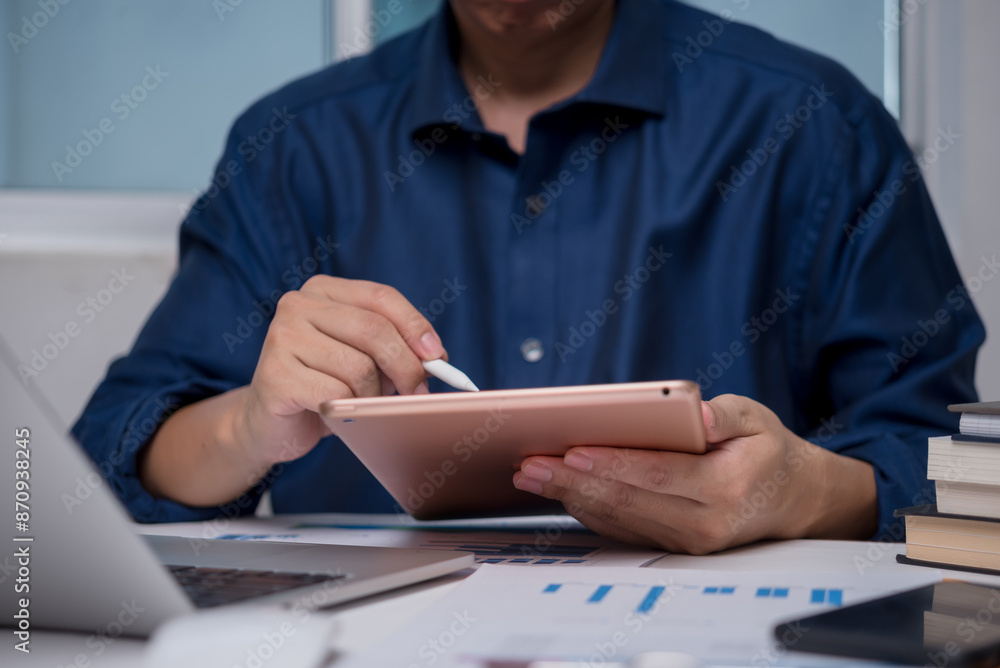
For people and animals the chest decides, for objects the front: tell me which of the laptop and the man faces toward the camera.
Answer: the man

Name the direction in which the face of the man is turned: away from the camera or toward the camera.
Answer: toward the camera

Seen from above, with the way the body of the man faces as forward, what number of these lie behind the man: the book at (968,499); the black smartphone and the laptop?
0

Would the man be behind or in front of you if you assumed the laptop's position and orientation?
in front

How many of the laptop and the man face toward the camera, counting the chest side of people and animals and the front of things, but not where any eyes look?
1

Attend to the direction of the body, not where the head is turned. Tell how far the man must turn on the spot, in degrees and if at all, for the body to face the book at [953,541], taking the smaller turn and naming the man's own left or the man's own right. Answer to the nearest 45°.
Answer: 0° — they already face it

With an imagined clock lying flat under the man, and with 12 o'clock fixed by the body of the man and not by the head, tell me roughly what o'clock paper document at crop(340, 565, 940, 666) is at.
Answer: The paper document is roughly at 12 o'clock from the man.

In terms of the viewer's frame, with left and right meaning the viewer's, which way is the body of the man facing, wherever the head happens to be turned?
facing the viewer

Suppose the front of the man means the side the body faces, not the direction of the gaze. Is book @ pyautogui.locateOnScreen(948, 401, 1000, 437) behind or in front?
in front

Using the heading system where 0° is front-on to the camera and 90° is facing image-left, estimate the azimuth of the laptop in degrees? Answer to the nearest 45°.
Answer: approximately 225°
